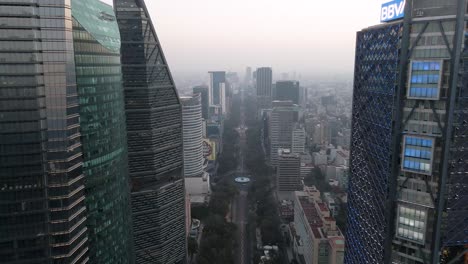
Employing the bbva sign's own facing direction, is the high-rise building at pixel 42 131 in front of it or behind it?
in front

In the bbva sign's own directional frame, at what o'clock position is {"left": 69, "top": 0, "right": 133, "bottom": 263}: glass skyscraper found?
The glass skyscraper is roughly at 1 o'clock from the bbva sign.

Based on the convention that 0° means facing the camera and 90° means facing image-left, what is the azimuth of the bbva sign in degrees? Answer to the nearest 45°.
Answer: approximately 45°
